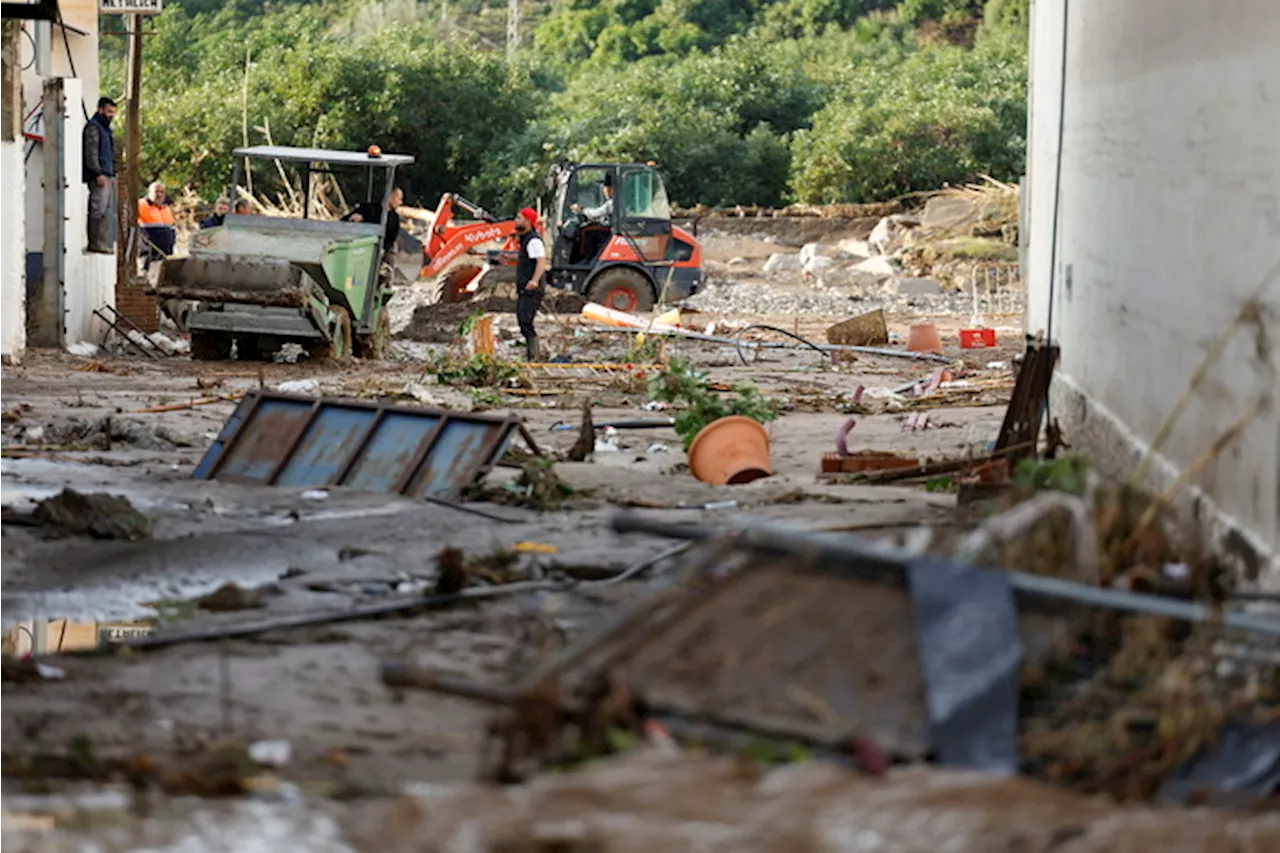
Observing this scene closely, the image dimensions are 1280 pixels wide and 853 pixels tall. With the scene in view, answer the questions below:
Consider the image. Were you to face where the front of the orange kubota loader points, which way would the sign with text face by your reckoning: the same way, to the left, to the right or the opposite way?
to the left

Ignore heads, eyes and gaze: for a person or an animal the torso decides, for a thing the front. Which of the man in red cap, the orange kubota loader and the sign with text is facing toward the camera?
the sign with text

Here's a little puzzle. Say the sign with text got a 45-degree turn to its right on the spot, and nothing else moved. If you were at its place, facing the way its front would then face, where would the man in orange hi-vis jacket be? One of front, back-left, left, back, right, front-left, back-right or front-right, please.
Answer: back-right

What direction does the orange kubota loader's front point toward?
to the viewer's left

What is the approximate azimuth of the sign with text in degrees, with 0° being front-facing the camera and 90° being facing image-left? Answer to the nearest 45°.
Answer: approximately 0°

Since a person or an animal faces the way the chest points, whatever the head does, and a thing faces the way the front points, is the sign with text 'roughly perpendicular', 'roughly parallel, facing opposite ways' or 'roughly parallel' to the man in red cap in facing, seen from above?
roughly perpendicular

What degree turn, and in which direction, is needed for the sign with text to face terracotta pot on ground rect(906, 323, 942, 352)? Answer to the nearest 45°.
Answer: approximately 90° to its left

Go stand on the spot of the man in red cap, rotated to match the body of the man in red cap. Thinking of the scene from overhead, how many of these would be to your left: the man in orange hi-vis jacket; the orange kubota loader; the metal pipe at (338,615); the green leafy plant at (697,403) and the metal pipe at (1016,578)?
3

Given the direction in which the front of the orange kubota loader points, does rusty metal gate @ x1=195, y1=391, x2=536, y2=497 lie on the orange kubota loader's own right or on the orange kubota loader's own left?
on the orange kubota loader's own left

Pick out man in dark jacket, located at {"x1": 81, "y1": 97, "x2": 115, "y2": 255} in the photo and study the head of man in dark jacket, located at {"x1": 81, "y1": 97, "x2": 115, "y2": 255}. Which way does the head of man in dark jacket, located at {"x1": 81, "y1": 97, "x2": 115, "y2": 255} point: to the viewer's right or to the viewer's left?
to the viewer's right

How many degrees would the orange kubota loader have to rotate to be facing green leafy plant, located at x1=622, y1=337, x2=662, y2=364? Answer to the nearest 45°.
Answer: approximately 90° to its left
